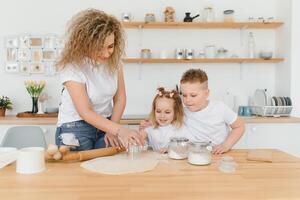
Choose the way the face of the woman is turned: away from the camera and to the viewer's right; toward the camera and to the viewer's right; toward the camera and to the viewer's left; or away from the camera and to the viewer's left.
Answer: toward the camera and to the viewer's right

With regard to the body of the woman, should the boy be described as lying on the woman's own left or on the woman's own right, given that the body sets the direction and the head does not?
on the woman's own left

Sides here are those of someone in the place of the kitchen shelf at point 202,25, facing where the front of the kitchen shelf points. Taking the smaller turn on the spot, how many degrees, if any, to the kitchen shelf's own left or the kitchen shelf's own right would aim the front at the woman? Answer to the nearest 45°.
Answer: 0° — it already faces them

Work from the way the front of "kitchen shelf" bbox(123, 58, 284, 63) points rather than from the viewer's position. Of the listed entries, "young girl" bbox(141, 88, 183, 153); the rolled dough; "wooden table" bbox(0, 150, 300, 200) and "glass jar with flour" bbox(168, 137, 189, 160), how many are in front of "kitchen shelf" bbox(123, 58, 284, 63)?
4

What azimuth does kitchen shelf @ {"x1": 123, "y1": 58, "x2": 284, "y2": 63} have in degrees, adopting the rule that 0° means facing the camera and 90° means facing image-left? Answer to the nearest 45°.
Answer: approximately 0°
